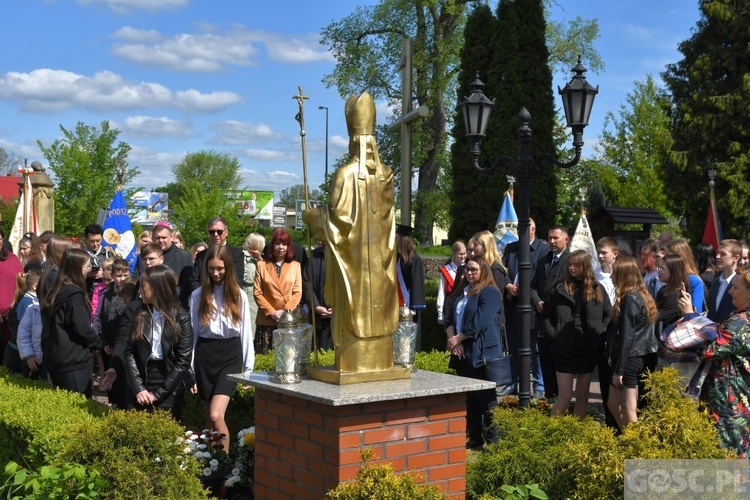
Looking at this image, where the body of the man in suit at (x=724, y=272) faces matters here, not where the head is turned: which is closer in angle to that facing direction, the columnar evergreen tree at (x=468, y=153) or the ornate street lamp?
the ornate street lamp

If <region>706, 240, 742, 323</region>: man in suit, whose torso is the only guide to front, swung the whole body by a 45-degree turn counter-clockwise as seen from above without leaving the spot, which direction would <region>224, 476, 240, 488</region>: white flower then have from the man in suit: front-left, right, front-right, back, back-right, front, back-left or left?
front-right

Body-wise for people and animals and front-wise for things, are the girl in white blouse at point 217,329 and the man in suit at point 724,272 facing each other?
no

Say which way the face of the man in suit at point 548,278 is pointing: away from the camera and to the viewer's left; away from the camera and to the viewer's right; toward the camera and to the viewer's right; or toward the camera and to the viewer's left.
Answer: toward the camera and to the viewer's left

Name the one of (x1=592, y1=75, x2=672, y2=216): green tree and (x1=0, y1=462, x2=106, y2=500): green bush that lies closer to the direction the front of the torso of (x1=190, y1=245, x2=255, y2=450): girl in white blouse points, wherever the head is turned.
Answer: the green bush

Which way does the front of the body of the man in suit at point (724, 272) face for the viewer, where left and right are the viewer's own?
facing the viewer and to the left of the viewer

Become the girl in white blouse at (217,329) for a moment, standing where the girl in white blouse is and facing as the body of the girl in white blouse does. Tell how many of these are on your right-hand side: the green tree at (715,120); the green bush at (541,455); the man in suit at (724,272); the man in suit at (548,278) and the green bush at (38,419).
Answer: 1

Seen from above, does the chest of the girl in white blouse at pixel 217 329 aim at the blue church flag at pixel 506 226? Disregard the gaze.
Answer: no

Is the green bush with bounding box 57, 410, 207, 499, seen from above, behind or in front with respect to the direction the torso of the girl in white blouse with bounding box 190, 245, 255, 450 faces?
in front

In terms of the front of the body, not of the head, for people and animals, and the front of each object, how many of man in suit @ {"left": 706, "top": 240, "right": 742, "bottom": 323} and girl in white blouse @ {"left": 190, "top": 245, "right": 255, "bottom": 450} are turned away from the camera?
0

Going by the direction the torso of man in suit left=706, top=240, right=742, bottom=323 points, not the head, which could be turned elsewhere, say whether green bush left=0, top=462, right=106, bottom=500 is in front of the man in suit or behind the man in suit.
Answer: in front

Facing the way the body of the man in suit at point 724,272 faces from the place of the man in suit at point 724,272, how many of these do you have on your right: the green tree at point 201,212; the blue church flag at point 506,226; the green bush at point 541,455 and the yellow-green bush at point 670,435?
2

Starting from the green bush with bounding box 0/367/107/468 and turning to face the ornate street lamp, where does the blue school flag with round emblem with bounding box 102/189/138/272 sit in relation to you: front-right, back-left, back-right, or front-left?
front-left

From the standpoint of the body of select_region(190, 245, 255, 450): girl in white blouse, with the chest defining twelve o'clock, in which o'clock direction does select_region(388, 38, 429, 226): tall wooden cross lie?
The tall wooden cross is roughly at 7 o'clock from the girl in white blouse.

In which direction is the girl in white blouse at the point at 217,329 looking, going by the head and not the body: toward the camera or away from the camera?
toward the camera

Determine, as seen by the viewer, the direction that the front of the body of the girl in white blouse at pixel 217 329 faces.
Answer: toward the camera

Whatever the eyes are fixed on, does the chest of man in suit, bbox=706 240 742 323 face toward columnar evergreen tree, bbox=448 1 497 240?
no
